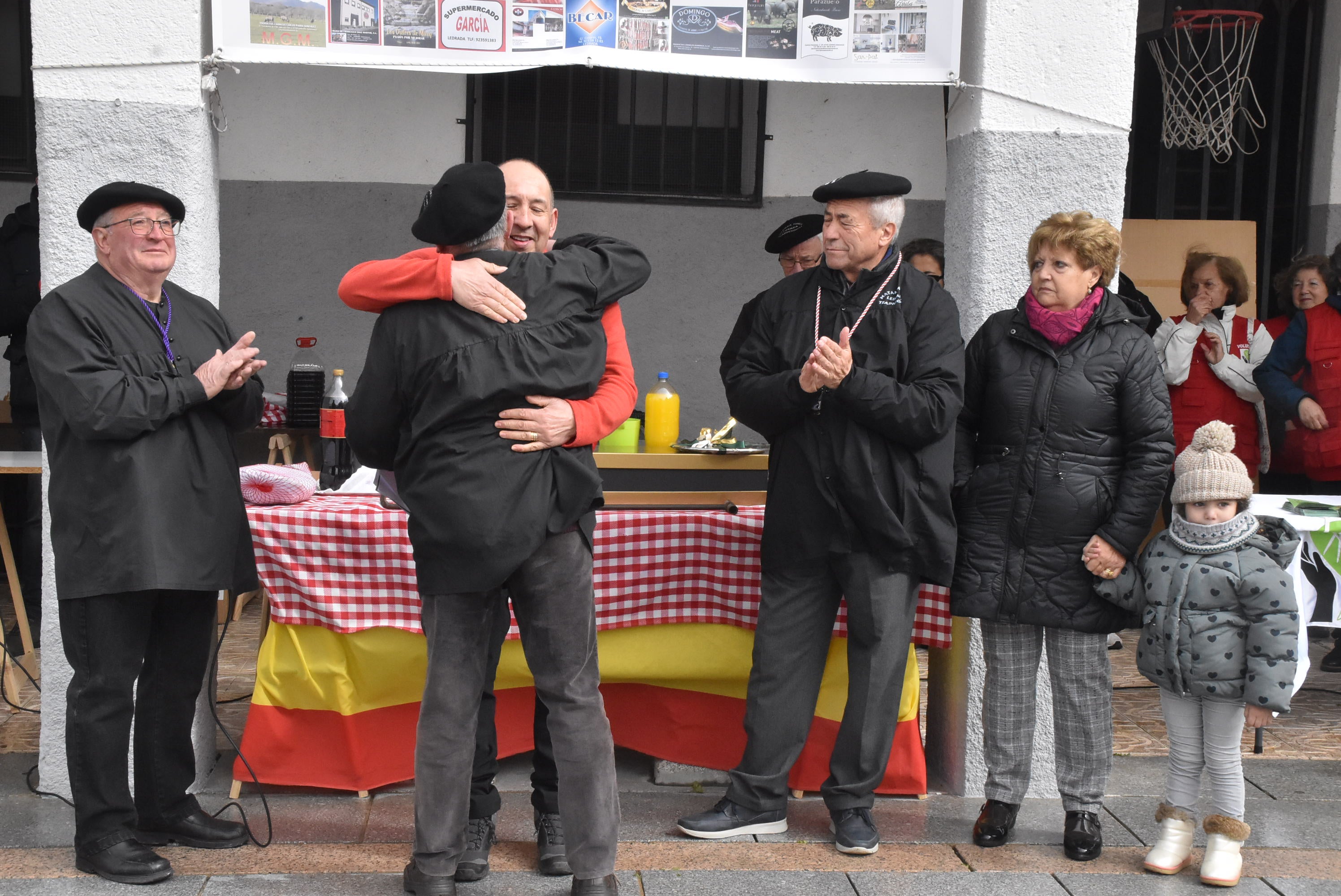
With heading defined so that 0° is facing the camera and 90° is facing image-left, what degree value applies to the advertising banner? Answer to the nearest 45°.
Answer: approximately 0°

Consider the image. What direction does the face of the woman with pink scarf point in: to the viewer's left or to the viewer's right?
to the viewer's left

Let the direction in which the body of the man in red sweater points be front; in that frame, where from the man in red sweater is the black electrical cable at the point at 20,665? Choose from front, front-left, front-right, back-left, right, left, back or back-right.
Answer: back-right

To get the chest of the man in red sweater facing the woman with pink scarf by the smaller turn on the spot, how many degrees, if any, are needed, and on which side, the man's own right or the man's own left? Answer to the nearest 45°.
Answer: approximately 90° to the man's own left

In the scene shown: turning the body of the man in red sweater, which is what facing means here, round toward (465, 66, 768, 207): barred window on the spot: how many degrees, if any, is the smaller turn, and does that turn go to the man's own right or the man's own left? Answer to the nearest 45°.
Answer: approximately 180°

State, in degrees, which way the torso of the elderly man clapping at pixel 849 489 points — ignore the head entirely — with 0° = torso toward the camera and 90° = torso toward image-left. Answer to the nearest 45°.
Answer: approximately 45°

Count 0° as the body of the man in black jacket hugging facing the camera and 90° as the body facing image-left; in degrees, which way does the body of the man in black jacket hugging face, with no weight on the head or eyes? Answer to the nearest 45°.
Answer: approximately 180°

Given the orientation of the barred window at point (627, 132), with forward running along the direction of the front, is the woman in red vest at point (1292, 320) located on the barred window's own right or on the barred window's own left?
on the barred window's own left

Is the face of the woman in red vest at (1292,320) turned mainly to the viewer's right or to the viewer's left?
to the viewer's left

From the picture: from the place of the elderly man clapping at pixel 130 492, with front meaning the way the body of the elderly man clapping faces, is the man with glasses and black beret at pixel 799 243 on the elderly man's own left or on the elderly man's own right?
on the elderly man's own left

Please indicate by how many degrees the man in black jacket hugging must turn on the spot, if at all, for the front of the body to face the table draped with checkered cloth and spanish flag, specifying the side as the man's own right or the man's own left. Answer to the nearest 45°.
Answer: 0° — they already face it

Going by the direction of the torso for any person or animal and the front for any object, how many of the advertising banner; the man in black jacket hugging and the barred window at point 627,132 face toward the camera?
2
